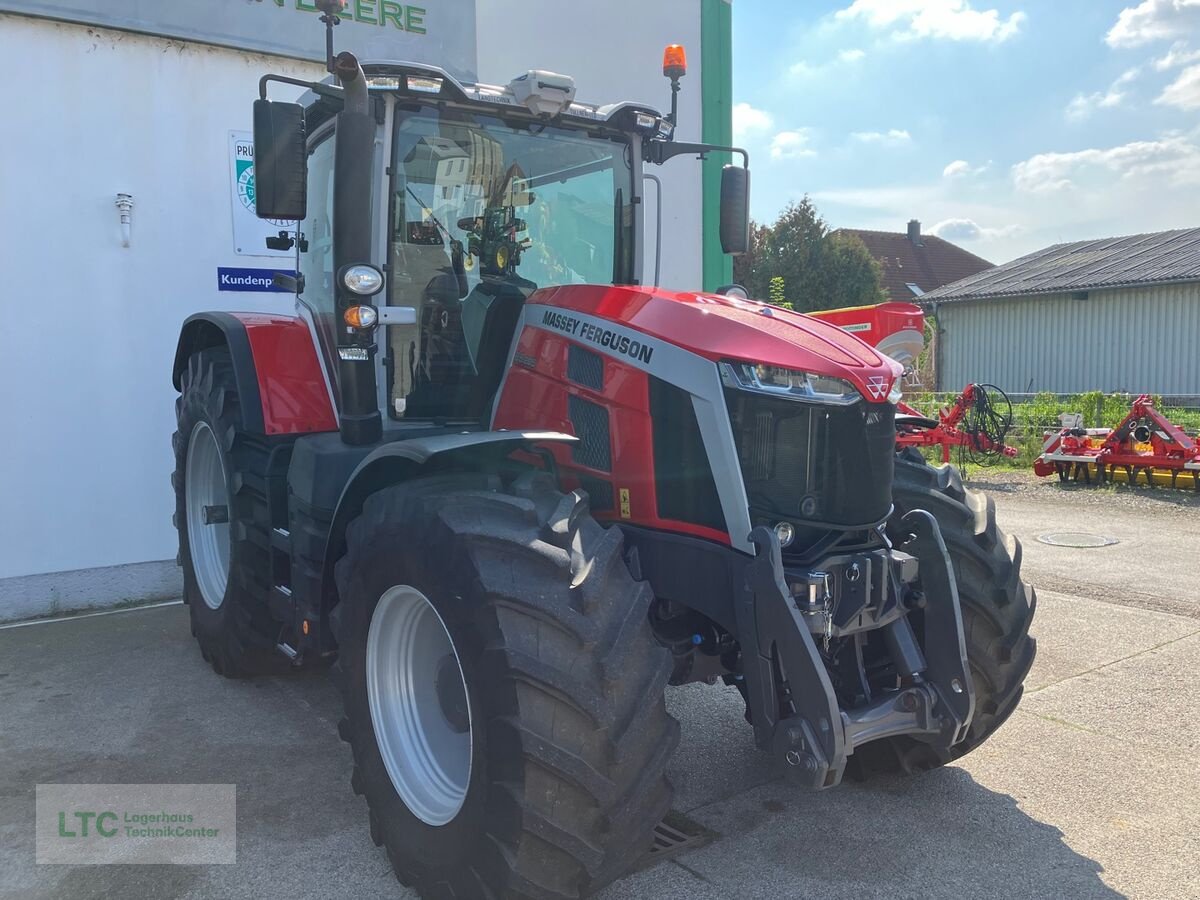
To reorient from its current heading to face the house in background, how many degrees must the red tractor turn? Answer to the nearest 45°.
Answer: approximately 135° to its left

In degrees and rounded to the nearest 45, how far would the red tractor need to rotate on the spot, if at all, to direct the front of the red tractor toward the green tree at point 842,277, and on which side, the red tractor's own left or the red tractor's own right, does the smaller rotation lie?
approximately 135° to the red tractor's own left

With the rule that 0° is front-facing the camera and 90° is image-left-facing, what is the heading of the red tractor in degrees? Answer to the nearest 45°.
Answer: approximately 315°

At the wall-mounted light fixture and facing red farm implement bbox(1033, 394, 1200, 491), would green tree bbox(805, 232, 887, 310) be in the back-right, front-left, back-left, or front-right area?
front-left

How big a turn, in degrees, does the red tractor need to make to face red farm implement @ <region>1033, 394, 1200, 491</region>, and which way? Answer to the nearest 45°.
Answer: approximately 90° to its left

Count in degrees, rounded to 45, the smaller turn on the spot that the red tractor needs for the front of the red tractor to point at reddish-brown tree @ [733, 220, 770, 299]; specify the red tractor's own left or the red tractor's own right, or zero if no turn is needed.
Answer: approximately 135° to the red tractor's own left

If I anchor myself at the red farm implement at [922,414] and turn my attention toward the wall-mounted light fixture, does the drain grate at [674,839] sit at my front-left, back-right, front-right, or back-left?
front-left

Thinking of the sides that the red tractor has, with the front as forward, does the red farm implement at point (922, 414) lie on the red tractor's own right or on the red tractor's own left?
on the red tractor's own left

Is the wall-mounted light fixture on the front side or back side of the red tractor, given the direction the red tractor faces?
on the back side

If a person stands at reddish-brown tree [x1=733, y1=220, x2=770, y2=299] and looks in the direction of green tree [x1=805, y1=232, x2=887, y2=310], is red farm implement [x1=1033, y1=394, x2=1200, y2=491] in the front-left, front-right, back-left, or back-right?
front-right

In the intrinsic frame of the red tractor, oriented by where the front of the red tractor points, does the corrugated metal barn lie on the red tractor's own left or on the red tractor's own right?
on the red tractor's own left
